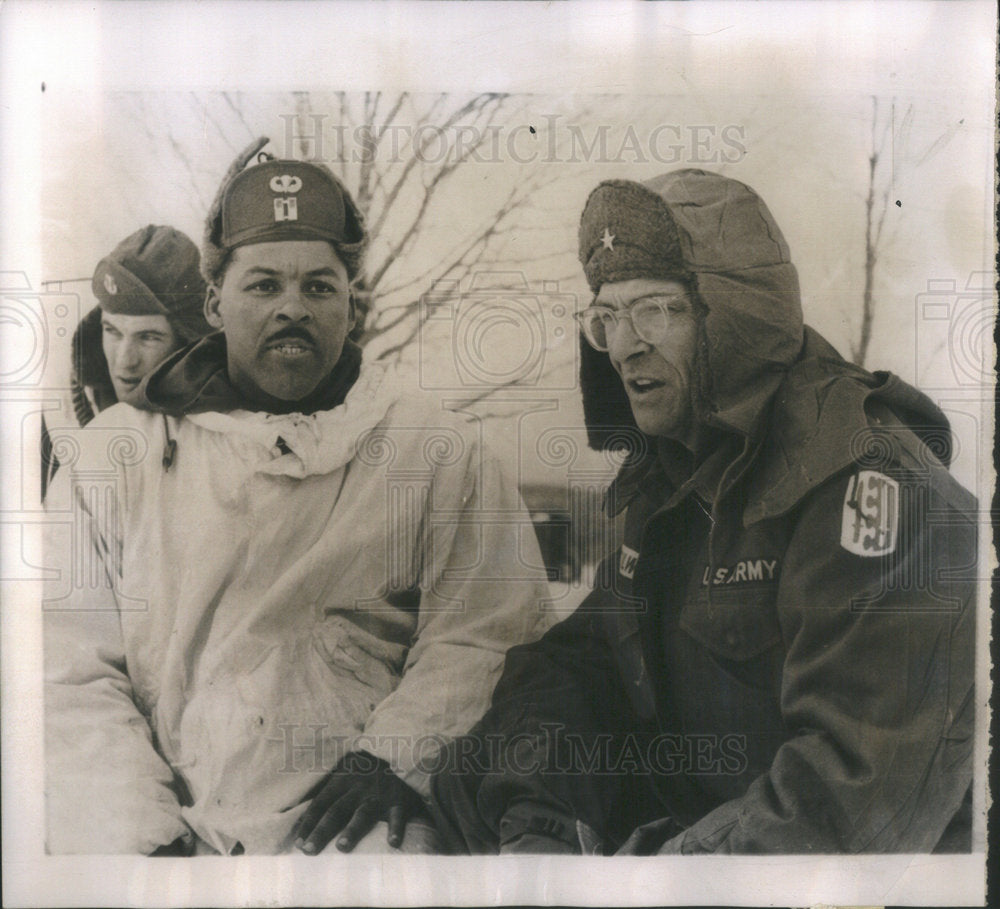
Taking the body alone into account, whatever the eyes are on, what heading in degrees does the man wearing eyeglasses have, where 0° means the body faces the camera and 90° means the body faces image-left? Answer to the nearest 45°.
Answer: approximately 45°

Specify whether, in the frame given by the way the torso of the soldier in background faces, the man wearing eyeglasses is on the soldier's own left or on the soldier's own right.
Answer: on the soldier's own left

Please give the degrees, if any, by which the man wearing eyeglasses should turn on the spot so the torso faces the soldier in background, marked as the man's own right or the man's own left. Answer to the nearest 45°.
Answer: approximately 45° to the man's own right

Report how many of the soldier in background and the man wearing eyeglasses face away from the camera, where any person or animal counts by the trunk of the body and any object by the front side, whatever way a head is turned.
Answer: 0
